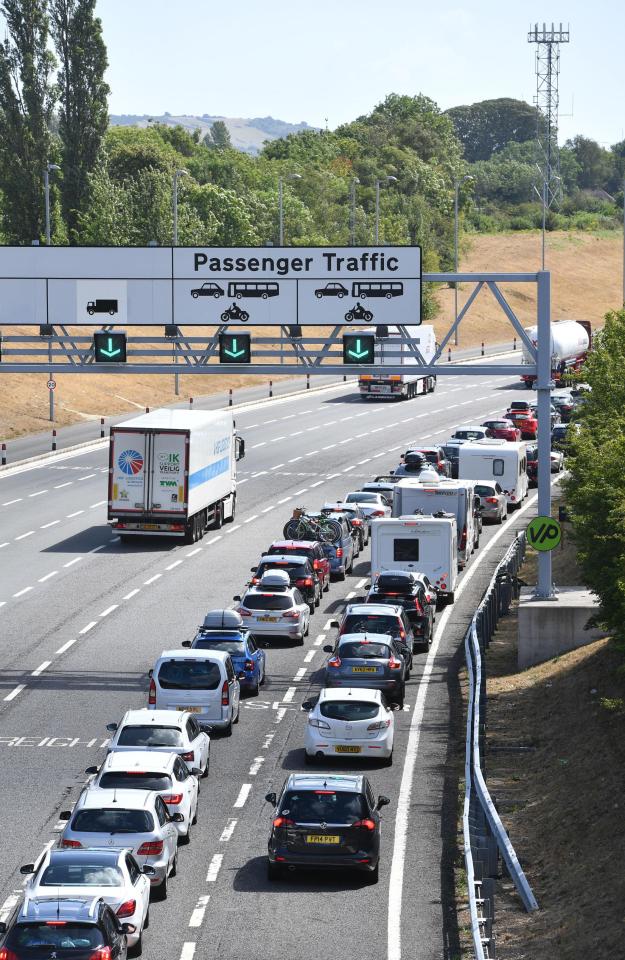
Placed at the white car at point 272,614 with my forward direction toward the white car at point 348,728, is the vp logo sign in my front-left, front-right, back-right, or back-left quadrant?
front-left

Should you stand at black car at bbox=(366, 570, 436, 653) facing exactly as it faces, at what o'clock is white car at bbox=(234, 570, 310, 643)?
The white car is roughly at 9 o'clock from the black car.

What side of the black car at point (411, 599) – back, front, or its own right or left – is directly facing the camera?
back

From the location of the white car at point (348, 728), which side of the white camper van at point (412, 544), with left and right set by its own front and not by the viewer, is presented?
back

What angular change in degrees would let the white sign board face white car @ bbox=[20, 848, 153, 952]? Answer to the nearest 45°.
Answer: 0° — it already faces it

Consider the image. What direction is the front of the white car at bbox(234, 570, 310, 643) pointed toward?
away from the camera

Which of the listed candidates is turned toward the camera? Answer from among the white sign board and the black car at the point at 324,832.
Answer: the white sign board

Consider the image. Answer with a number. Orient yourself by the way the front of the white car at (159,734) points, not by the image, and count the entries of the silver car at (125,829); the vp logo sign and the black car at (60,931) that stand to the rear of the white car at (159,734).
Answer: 2

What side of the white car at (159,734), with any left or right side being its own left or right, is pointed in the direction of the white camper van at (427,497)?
front

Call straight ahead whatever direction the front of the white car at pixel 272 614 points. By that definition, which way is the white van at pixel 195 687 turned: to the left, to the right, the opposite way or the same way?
the same way

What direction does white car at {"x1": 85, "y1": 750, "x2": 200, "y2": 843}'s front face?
away from the camera

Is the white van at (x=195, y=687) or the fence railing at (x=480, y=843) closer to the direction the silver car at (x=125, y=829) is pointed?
the white van

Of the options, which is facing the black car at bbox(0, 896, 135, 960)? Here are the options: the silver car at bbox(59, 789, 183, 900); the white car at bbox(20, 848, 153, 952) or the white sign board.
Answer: the white sign board

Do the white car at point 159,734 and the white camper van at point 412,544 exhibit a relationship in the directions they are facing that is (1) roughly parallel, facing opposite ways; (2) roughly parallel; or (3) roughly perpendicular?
roughly parallel

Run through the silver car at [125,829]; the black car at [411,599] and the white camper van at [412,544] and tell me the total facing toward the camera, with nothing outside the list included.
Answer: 0

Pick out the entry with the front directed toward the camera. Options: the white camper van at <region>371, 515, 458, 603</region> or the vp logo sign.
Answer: the vp logo sign

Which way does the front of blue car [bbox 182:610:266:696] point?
away from the camera

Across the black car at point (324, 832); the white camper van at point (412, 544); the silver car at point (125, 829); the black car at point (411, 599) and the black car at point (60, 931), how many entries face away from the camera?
5

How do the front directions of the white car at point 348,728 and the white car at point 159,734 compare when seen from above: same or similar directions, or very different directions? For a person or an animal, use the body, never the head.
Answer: same or similar directions

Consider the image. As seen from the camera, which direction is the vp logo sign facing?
toward the camera

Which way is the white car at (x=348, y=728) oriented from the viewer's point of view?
away from the camera

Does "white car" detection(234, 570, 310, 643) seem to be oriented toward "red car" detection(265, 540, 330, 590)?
yes

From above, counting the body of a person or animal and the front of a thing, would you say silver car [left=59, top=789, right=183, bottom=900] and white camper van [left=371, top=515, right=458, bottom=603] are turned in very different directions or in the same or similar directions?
same or similar directions
